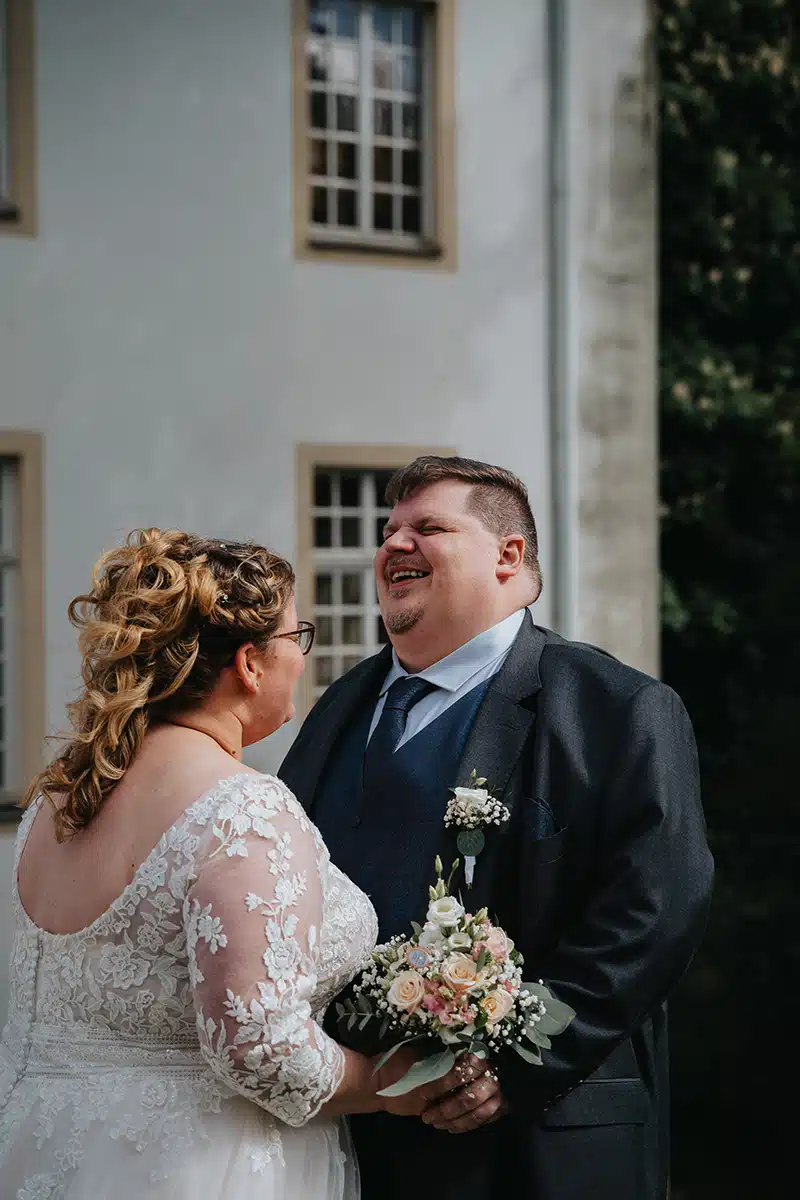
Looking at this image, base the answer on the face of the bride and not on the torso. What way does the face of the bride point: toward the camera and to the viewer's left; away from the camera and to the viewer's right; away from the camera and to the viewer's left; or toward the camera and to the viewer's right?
away from the camera and to the viewer's right

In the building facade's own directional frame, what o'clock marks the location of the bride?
The bride is roughly at 12 o'clock from the building facade.

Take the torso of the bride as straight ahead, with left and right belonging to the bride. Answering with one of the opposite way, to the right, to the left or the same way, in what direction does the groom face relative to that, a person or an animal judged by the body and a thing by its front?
the opposite way

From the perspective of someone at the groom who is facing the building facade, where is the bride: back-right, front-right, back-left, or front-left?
back-left

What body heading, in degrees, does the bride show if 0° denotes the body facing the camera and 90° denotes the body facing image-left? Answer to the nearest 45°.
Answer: approximately 225°

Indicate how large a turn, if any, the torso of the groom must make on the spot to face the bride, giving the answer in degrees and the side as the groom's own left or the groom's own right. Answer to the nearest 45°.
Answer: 0° — they already face them

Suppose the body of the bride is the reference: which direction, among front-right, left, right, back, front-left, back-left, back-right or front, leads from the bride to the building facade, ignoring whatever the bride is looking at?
front-left

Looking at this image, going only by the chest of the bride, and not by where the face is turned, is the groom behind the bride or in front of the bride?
in front

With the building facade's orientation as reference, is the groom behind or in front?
in front

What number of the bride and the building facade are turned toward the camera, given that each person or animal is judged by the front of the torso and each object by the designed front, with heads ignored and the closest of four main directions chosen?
1
